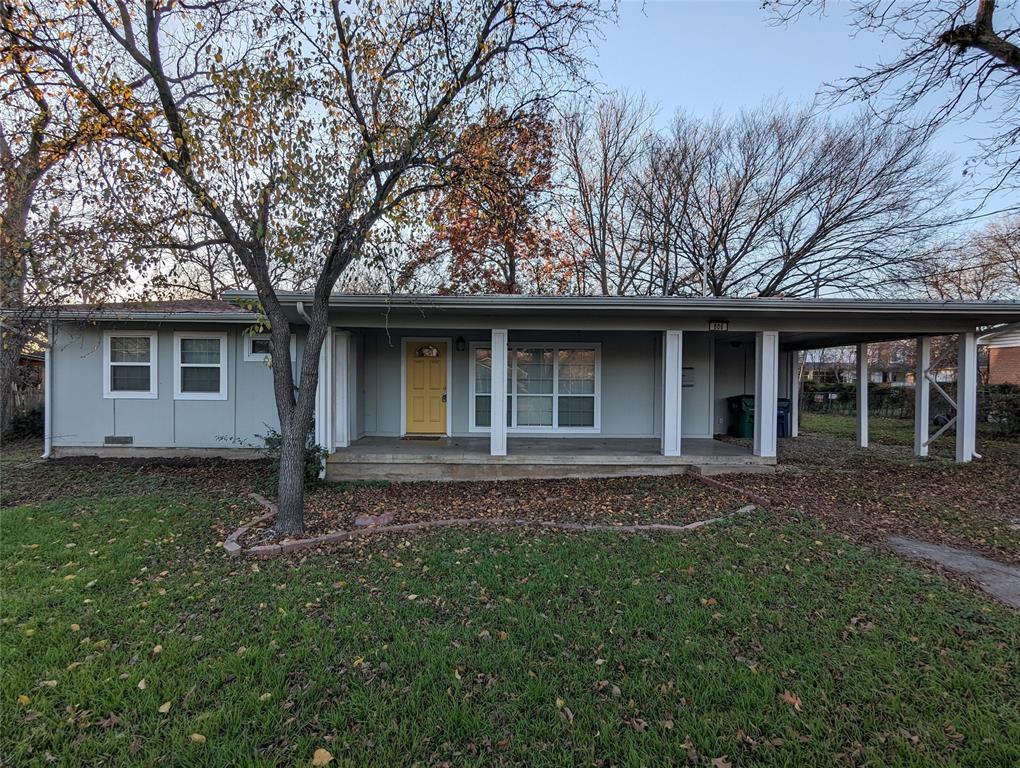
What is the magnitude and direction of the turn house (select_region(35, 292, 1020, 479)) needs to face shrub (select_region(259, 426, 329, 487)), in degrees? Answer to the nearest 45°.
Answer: approximately 45° to its right

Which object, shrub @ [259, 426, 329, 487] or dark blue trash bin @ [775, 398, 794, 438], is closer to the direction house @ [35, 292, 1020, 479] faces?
the shrub

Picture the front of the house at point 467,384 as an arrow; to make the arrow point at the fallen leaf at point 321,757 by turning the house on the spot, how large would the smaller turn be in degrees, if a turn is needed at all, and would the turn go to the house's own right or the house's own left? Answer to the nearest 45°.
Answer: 0° — it already faces it

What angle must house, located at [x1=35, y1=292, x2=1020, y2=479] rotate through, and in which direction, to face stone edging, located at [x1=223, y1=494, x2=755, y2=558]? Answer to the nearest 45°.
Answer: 0° — it already faces it

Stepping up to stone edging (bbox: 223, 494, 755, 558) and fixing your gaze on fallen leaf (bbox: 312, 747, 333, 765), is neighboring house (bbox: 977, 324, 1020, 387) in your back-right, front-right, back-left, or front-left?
back-left

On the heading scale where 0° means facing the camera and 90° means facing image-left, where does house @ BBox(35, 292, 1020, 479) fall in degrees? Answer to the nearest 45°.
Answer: approximately 0°

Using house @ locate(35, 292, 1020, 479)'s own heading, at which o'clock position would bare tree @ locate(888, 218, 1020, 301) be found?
The bare tree is roughly at 8 o'clock from the house.
